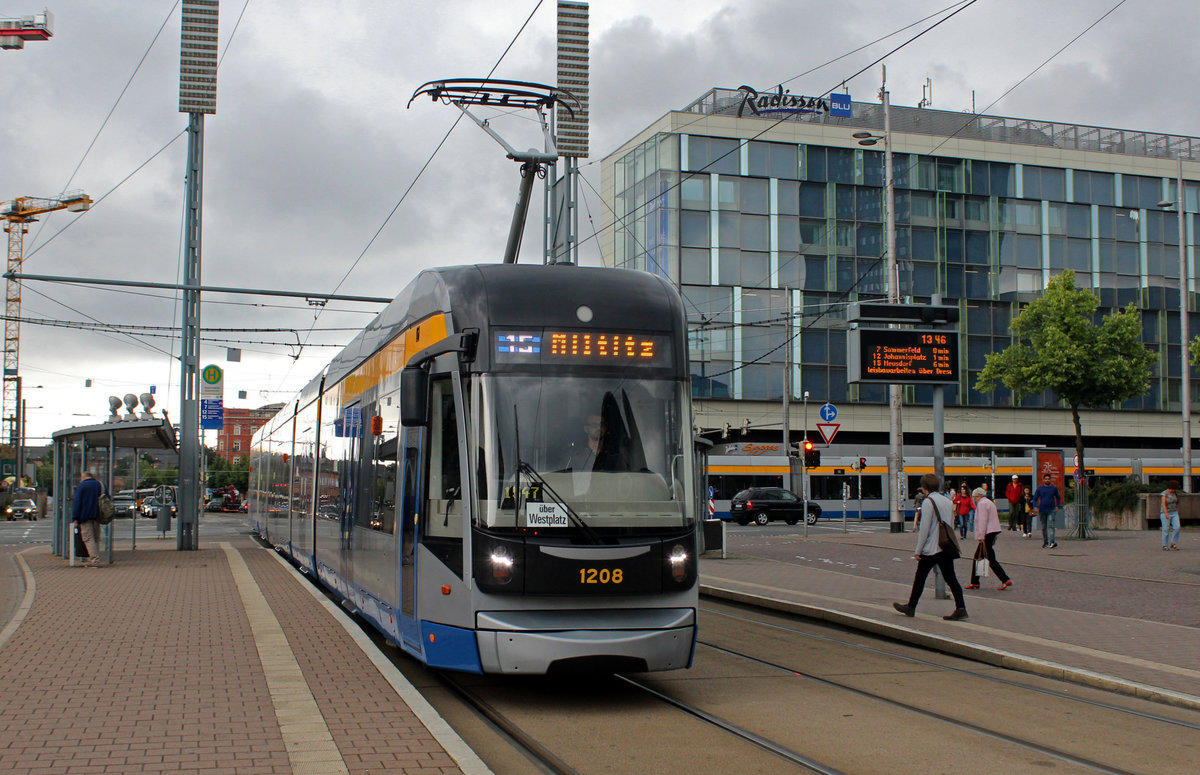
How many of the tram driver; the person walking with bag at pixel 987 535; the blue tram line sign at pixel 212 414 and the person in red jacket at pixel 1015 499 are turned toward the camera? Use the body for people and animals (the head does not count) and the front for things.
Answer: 3

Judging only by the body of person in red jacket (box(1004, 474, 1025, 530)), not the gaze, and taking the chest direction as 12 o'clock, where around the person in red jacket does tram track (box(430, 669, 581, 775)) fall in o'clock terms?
The tram track is roughly at 12 o'clock from the person in red jacket.

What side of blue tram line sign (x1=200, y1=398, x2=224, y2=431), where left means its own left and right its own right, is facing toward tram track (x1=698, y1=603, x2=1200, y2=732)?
front

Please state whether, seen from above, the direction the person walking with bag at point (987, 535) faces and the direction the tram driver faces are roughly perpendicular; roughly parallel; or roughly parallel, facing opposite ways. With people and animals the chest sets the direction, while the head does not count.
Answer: roughly perpendicular

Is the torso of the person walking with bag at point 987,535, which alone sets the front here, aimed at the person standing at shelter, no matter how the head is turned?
yes
